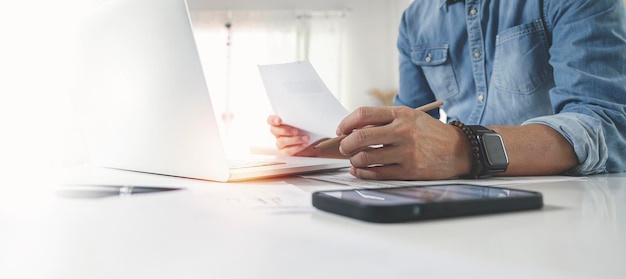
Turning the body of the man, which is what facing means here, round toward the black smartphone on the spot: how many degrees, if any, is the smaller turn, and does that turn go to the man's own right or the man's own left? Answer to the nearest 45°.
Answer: approximately 45° to the man's own left

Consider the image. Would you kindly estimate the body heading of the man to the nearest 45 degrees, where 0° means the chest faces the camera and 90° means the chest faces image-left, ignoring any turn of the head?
approximately 45°
